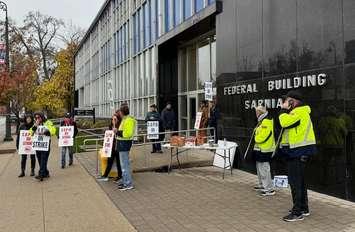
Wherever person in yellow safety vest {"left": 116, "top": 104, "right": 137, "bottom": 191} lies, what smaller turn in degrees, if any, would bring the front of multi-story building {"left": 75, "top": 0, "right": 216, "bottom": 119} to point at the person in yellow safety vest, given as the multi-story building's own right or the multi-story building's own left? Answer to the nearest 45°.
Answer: approximately 45° to the multi-story building's own left

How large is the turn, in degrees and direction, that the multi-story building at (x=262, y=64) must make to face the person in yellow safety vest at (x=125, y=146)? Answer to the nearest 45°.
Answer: approximately 45° to its right

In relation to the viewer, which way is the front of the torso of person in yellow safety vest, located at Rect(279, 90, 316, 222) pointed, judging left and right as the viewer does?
facing to the left of the viewer

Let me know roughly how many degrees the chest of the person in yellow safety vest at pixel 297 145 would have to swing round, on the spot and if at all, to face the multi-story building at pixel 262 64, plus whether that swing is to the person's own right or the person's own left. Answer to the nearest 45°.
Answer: approximately 90° to the person's own right

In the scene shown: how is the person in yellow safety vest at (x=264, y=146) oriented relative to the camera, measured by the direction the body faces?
to the viewer's left
